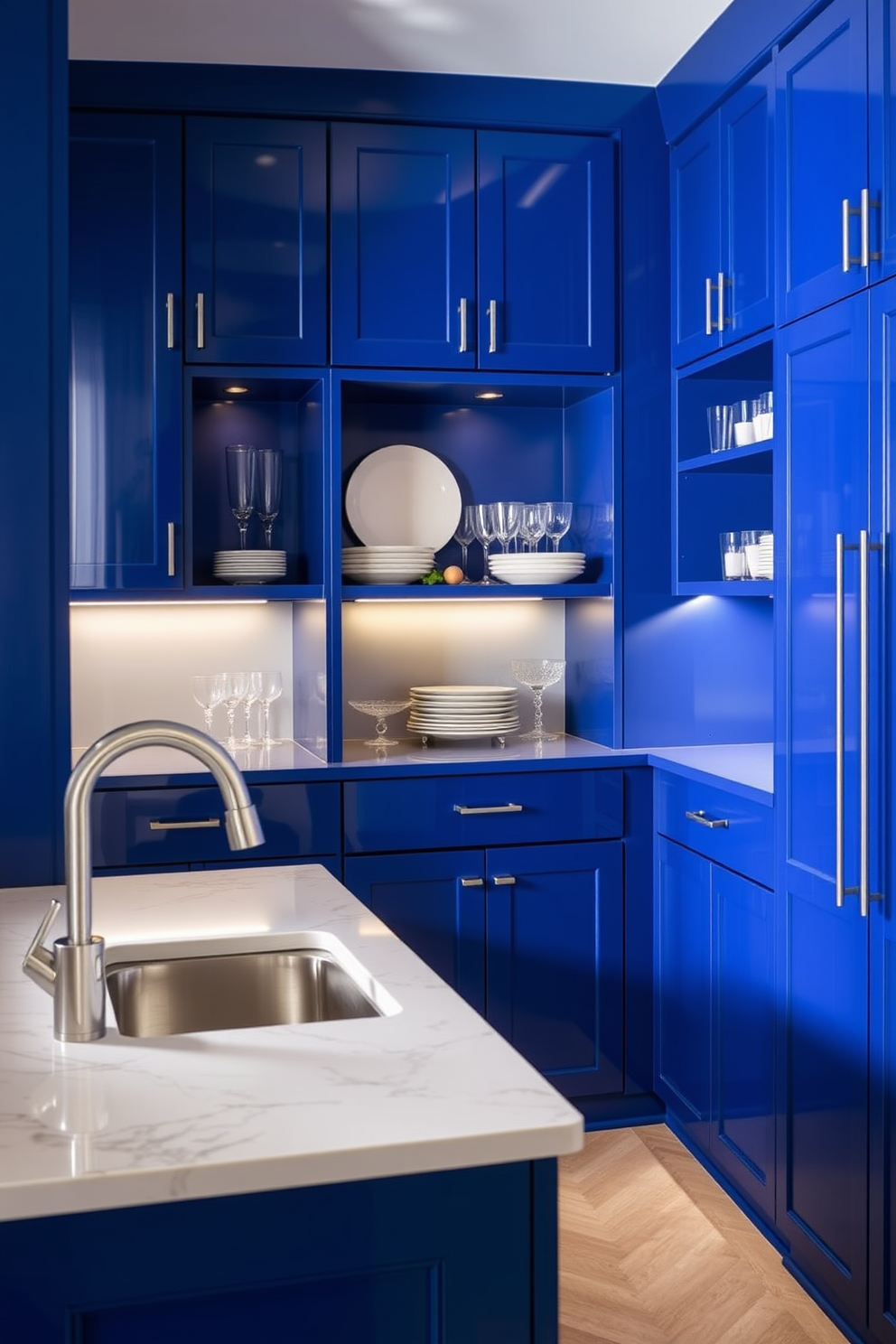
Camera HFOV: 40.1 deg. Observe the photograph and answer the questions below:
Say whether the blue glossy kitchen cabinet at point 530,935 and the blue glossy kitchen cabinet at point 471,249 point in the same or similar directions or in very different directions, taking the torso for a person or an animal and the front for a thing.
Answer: same or similar directions

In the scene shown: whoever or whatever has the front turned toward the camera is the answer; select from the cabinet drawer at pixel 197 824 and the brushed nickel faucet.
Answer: the cabinet drawer

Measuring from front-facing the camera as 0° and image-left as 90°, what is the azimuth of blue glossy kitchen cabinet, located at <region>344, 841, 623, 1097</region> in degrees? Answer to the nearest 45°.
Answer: approximately 0°

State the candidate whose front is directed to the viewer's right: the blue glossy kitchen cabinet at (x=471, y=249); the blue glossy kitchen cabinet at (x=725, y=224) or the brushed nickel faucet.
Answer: the brushed nickel faucet

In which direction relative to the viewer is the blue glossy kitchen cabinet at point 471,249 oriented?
toward the camera

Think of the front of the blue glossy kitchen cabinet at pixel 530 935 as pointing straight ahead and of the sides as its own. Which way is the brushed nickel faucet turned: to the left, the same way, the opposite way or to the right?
to the left

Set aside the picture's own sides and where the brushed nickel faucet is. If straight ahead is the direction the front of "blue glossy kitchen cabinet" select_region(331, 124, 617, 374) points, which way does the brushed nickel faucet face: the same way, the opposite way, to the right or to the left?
to the left

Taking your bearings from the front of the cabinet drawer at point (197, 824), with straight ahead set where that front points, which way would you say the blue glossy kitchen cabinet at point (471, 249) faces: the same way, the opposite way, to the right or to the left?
the same way

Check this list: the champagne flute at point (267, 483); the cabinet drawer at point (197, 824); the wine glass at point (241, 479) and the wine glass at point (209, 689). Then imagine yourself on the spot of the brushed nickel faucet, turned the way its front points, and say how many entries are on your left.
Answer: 4

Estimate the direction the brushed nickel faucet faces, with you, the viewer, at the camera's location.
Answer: facing to the right of the viewer

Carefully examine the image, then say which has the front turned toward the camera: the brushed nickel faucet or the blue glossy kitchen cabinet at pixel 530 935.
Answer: the blue glossy kitchen cabinet

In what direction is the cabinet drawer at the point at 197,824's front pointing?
toward the camera

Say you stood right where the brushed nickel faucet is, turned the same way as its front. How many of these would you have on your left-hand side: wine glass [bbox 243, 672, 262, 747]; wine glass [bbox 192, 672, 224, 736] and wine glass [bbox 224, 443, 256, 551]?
3

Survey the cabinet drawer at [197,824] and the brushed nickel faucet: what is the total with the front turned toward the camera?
1
